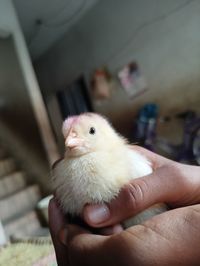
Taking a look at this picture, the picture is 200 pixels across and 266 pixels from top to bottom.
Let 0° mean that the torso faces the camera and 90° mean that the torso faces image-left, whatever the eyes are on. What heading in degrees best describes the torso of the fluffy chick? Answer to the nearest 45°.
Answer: approximately 45°
